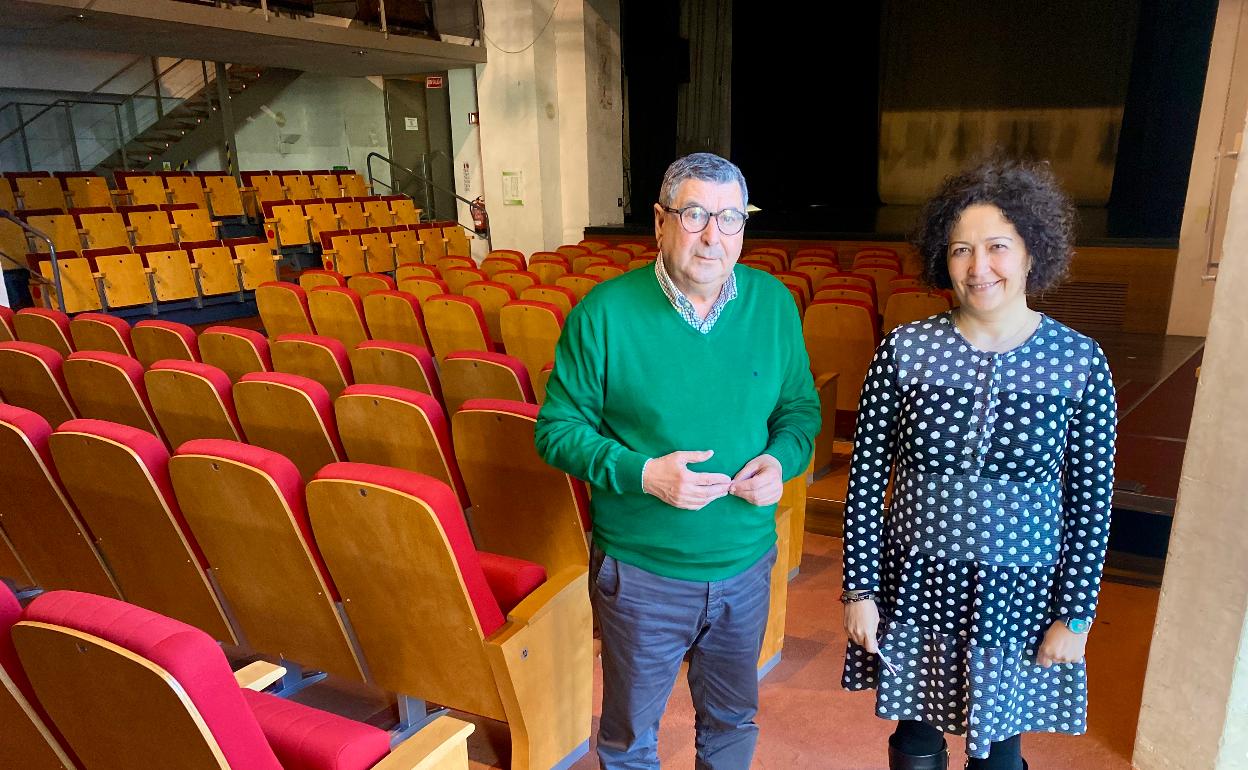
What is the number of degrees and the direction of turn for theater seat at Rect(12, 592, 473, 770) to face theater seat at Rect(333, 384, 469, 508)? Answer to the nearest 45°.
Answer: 0° — it already faces it

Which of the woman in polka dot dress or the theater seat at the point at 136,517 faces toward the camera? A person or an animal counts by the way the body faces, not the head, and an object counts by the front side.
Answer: the woman in polka dot dress

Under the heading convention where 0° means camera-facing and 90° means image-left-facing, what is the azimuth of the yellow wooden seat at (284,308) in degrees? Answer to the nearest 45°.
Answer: approximately 225°

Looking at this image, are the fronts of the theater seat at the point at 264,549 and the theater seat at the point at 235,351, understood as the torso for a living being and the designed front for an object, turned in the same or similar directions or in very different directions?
same or similar directions

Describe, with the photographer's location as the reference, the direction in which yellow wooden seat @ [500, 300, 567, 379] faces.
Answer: facing away from the viewer and to the right of the viewer

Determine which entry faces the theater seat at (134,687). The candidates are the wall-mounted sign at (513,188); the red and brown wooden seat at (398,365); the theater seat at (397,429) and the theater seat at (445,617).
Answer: the wall-mounted sign

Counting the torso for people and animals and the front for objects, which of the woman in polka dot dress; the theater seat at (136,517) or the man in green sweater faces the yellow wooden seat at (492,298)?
the theater seat

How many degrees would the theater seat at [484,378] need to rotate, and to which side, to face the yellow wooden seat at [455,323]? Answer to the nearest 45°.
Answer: approximately 45° to its left

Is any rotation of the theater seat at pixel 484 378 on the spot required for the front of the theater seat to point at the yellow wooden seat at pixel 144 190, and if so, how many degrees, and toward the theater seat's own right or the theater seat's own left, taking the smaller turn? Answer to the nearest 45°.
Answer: approximately 90° to the theater seat's own left

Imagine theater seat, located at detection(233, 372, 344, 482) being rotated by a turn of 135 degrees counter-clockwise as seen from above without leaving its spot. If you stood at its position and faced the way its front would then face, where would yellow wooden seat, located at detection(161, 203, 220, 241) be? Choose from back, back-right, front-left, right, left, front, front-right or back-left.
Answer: right

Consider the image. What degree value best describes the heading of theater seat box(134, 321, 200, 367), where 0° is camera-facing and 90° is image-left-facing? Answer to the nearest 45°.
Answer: approximately 225°

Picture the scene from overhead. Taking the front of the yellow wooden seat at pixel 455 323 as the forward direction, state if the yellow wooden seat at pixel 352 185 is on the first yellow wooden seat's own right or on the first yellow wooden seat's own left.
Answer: on the first yellow wooden seat's own left

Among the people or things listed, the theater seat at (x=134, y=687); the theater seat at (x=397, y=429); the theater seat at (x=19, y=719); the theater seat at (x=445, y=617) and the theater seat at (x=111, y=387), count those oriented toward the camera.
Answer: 0

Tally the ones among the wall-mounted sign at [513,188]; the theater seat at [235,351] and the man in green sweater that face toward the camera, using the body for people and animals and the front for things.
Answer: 2

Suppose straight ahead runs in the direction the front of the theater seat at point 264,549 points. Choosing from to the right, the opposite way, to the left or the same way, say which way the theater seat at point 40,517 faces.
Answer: the same way

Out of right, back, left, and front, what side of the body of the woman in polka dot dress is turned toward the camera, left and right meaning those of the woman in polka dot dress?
front

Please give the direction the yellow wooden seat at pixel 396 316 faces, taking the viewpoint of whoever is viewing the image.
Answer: facing away from the viewer and to the right of the viewer

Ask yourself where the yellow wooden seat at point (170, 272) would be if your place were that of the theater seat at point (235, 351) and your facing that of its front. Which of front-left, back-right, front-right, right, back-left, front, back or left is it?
front-left

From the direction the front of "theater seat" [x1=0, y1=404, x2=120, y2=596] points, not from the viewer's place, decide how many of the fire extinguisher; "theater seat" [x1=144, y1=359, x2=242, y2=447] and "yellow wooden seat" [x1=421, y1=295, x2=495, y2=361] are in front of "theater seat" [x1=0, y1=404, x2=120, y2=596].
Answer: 3

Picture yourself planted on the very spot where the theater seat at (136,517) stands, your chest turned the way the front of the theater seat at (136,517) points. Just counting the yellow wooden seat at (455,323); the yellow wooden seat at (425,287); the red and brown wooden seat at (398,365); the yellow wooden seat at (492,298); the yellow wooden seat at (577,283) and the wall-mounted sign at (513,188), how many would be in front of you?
6

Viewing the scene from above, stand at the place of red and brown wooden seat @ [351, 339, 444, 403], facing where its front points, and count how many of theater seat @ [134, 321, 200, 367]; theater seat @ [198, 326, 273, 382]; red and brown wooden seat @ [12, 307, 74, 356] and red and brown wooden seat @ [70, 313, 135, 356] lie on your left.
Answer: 4

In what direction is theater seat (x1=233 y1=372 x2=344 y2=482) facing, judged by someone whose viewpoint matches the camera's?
facing away from the viewer and to the right of the viewer
